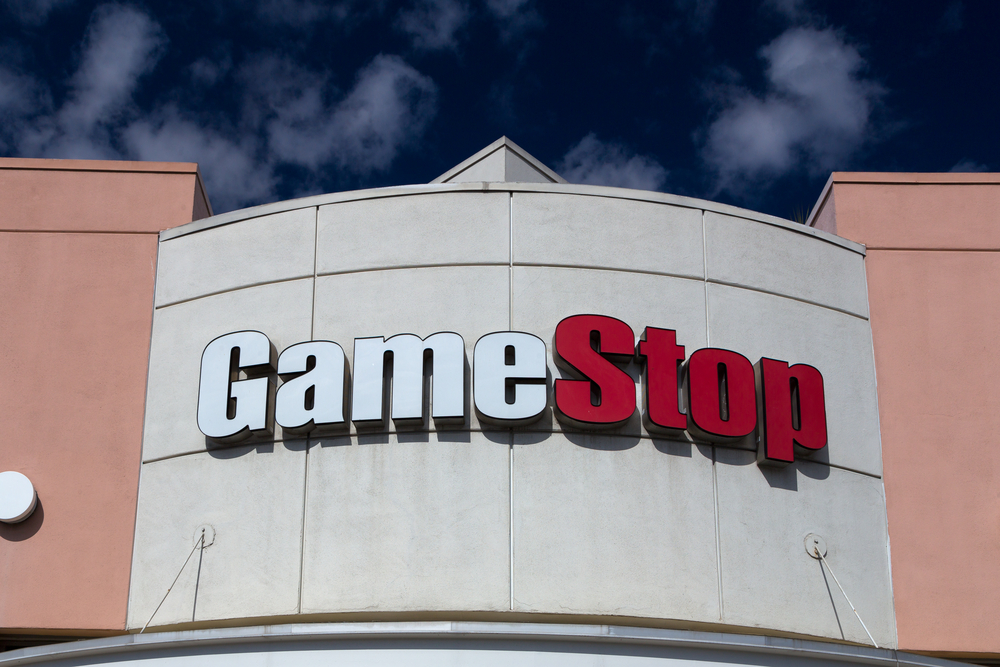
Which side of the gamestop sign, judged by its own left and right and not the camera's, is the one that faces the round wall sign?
right

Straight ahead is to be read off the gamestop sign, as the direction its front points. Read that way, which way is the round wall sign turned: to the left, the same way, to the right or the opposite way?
the same way

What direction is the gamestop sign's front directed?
toward the camera

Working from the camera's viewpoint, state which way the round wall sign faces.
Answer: facing the viewer

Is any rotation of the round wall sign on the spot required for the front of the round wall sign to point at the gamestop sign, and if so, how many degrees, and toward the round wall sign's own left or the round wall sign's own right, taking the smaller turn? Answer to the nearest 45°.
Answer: approximately 45° to the round wall sign's own left

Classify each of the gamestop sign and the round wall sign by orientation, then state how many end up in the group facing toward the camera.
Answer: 2
